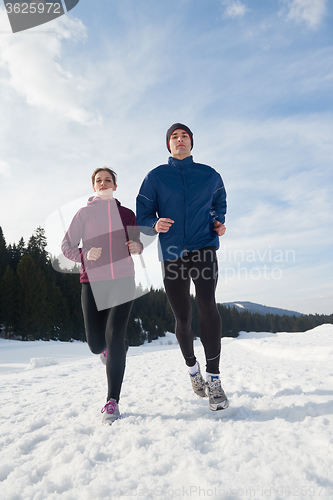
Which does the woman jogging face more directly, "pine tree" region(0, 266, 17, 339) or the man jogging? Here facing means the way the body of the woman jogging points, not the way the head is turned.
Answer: the man jogging

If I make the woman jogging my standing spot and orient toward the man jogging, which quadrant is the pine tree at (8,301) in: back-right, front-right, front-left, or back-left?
back-left

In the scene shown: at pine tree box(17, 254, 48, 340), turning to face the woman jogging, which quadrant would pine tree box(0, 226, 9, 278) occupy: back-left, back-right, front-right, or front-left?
back-right

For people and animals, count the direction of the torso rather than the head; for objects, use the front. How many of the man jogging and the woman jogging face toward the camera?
2

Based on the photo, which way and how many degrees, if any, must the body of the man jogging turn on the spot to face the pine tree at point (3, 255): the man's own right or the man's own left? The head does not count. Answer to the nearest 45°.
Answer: approximately 135° to the man's own right

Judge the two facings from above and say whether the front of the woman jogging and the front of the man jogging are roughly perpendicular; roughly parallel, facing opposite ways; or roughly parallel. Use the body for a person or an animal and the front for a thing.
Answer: roughly parallel

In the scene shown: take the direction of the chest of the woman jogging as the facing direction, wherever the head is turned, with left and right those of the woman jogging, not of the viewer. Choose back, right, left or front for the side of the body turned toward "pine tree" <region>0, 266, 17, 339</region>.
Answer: back

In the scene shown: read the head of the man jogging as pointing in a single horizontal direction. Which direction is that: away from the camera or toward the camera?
toward the camera

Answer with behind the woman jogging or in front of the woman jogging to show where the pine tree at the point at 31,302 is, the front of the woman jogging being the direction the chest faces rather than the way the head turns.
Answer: behind

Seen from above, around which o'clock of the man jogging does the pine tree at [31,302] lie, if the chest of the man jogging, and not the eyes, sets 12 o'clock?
The pine tree is roughly at 5 o'clock from the man jogging.

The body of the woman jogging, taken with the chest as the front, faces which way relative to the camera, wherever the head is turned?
toward the camera

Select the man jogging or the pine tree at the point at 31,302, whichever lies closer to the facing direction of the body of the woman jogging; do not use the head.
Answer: the man jogging

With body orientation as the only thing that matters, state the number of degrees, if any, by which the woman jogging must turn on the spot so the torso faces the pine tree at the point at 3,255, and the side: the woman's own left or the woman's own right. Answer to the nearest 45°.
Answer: approximately 180°

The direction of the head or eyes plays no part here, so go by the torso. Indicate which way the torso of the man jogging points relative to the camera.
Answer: toward the camera
